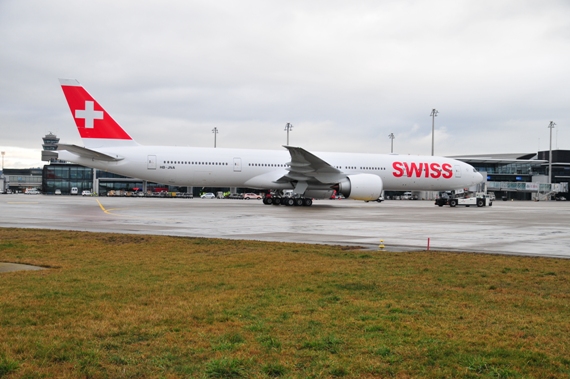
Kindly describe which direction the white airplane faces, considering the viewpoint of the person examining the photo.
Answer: facing to the right of the viewer

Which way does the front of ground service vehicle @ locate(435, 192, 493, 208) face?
to the viewer's right

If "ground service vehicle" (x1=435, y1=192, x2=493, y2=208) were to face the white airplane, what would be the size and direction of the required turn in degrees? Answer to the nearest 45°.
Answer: approximately 135° to its right

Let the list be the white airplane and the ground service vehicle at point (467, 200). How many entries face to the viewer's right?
2

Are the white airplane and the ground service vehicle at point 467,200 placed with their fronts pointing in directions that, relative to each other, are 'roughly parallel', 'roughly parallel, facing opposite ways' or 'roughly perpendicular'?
roughly parallel

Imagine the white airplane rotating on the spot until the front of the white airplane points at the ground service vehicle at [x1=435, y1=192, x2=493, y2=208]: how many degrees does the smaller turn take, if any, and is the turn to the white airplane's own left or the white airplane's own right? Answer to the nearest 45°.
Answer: approximately 45° to the white airplane's own left
